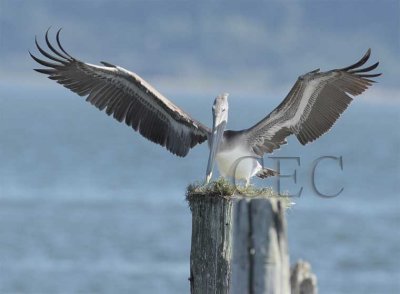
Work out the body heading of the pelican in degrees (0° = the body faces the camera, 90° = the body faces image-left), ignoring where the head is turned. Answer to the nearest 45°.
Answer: approximately 45°
